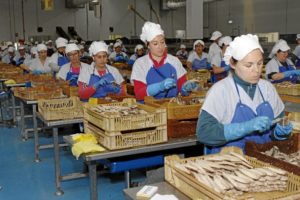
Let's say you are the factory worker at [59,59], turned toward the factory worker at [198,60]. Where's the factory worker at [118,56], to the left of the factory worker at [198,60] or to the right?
left

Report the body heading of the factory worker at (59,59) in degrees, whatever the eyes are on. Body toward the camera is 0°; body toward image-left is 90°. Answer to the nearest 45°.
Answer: approximately 315°

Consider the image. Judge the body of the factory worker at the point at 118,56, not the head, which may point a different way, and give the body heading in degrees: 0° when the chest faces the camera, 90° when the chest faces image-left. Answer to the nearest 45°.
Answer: approximately 0°

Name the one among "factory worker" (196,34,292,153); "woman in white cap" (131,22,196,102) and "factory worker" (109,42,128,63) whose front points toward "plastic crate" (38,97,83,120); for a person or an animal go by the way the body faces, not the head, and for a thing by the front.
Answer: "factory worker" (109,42,128,63)

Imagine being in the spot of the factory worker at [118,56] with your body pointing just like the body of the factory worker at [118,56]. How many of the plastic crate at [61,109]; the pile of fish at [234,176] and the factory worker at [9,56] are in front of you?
2

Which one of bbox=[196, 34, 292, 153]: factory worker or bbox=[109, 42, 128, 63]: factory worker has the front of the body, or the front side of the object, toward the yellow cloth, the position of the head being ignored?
bbox=[109, 42, 128, 63]: factory worker

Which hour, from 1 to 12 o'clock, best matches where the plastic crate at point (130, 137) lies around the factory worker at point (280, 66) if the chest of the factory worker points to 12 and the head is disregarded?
The plastic crate is roughly at 2 o'clock from the factory worker.
